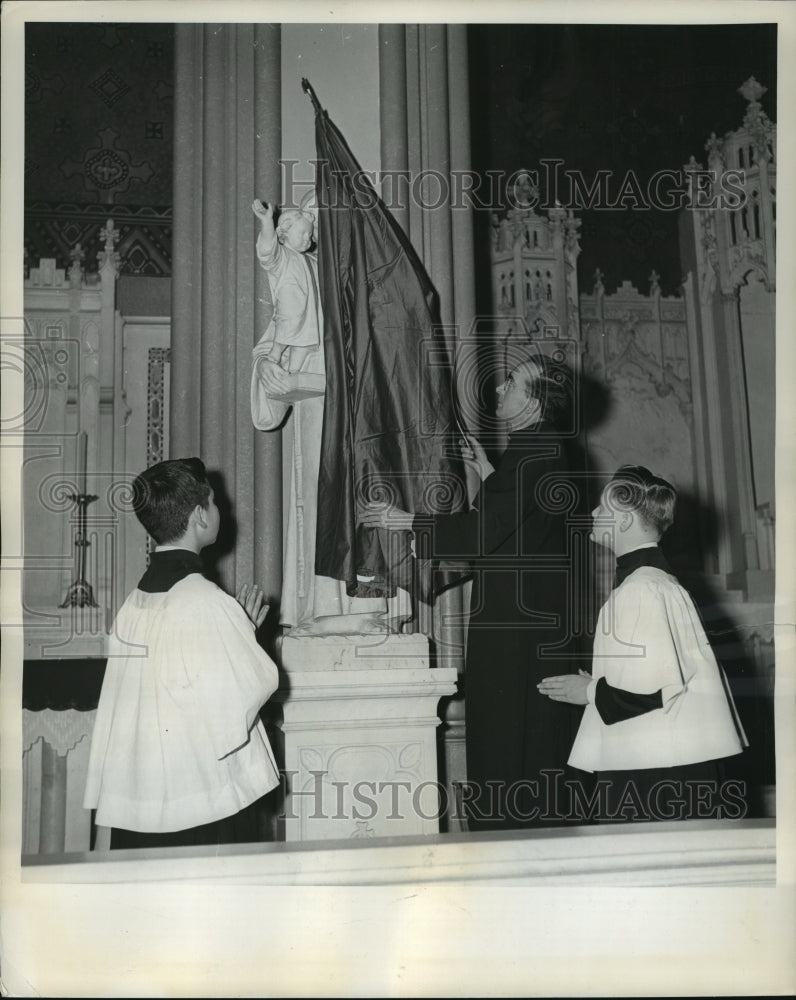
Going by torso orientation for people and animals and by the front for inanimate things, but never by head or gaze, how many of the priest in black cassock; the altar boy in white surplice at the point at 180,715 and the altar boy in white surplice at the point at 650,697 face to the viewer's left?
2

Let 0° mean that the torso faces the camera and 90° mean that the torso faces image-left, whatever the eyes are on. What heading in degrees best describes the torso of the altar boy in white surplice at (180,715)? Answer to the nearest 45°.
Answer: approximately 225°

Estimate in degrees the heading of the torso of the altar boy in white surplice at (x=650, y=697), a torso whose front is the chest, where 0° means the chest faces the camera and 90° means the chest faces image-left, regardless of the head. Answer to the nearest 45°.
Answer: approximately 90°

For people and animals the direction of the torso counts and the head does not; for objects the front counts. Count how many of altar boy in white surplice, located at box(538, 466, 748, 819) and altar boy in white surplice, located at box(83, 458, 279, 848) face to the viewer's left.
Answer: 1

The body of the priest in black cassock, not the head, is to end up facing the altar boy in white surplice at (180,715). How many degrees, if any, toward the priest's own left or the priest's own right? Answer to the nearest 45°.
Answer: approximately 45° to the priest's own left

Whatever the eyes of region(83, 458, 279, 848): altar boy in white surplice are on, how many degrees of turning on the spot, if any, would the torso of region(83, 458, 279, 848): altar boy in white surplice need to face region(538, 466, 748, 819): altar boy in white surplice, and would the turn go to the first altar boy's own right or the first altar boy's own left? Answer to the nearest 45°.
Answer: approximately 45° to the first altar boy's own right

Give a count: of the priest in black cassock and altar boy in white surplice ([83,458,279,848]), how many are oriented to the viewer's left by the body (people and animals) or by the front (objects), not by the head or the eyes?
1

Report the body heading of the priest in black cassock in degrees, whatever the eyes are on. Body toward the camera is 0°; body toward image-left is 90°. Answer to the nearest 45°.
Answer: approximately 90°

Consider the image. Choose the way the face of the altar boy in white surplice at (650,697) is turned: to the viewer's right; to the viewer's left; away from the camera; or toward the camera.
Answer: to the viewer's left

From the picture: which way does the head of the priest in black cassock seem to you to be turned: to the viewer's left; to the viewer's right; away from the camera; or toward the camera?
to the viewer's left

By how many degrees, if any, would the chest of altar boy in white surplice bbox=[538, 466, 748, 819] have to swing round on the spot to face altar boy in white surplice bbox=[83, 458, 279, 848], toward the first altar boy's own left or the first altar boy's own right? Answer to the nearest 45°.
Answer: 0° — they already face them
